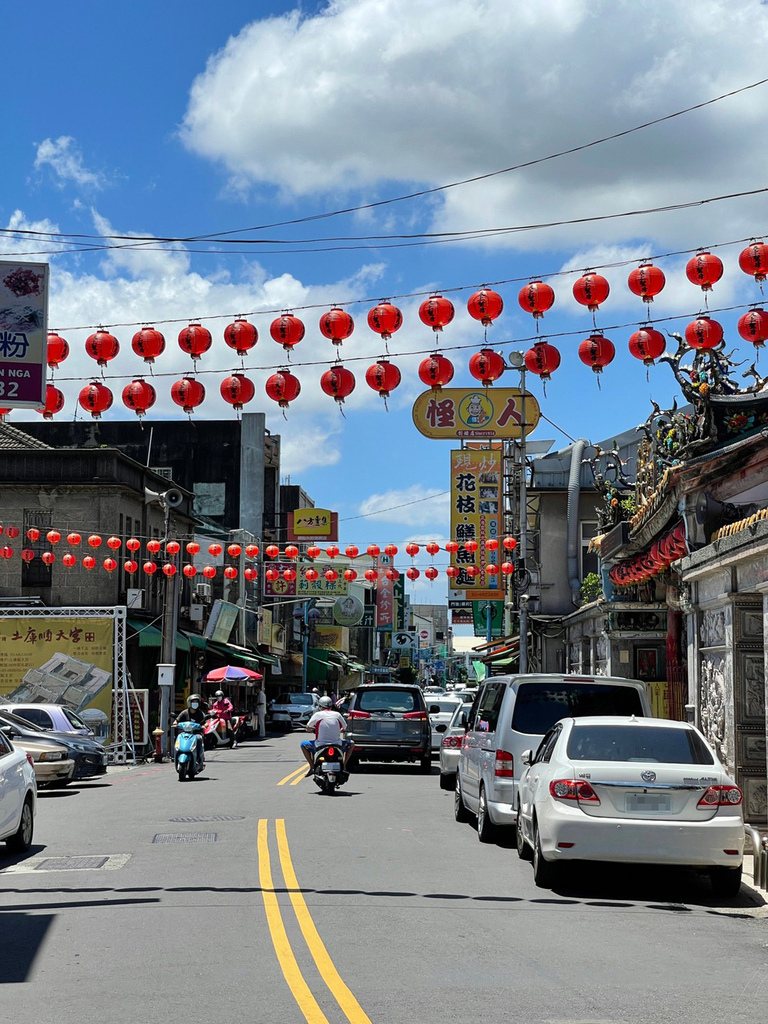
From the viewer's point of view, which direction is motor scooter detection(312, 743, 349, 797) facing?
away from the camera

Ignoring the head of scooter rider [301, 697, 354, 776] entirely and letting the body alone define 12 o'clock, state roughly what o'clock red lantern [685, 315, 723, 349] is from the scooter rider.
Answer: The red lantern is roughly at 4 o'clock from the scooter rider.

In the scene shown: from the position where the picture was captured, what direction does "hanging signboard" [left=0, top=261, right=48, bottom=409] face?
facing the viewer

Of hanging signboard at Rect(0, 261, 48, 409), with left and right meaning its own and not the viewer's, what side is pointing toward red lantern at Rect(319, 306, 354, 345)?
left

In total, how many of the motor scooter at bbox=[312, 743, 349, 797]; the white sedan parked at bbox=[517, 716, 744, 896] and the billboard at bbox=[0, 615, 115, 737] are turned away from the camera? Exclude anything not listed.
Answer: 2

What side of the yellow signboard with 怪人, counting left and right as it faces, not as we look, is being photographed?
front

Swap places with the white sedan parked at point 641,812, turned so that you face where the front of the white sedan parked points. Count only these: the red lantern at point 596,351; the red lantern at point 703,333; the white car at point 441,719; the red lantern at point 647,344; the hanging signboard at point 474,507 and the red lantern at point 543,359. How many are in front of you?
6

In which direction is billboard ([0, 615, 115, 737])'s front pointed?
toward the camera

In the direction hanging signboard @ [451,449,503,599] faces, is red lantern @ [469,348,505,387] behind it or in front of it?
in front

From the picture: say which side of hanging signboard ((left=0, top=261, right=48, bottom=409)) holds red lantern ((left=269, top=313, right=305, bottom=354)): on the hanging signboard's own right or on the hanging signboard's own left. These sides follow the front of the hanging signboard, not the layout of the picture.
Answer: on the hanging signboard's own left

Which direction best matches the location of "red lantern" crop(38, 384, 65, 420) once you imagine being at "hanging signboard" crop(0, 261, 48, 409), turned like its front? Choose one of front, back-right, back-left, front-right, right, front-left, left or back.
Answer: back

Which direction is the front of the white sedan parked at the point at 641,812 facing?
away from the camera

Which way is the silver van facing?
away from the camera

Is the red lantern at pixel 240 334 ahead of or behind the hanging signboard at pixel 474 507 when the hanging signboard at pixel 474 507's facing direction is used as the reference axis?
ahead

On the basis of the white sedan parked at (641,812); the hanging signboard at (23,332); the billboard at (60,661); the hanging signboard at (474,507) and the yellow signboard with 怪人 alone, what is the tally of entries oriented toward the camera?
4

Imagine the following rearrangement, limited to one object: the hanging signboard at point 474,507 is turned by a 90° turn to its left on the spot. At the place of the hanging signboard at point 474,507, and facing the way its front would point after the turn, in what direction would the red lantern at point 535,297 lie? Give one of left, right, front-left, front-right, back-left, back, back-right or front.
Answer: right

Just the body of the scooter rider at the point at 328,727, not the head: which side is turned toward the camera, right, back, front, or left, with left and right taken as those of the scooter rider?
back
